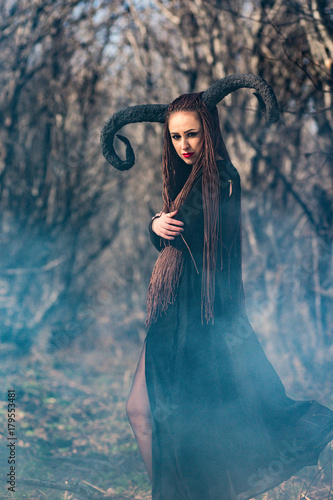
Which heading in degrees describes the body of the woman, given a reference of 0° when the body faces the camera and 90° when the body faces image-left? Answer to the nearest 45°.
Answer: approximately 45°
